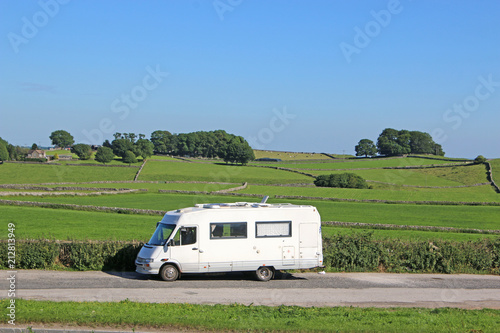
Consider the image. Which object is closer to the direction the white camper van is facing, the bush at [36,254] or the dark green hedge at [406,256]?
the bush

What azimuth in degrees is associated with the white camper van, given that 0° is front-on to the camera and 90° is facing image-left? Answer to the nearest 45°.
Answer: approximately 90°
